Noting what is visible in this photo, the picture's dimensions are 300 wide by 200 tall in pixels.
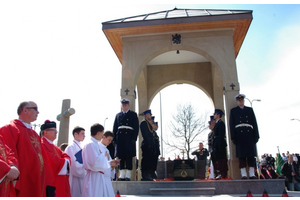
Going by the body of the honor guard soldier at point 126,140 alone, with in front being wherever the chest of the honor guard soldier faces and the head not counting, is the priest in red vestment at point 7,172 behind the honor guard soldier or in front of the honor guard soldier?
in front

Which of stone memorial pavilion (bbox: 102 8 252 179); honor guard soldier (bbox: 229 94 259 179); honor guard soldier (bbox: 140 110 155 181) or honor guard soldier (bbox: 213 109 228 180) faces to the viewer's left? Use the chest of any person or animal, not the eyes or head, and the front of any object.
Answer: honor guard soldier (bbox: 213 109 228 180)

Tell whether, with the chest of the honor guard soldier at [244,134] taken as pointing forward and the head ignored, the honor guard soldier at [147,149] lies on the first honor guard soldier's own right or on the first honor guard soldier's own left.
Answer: on the first honor guard soldier's own right

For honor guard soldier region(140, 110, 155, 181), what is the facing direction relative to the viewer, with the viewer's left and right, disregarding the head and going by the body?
facing to the right of the viewer

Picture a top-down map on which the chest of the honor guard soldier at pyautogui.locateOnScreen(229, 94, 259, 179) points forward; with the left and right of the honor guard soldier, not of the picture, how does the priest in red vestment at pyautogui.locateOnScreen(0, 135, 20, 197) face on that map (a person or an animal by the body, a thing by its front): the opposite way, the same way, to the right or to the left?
to the left

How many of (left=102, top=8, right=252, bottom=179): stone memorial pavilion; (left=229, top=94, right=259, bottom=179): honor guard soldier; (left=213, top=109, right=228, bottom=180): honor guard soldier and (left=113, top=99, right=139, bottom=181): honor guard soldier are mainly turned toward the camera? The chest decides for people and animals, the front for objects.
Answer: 3

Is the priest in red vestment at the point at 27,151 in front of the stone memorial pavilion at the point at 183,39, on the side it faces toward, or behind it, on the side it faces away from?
in front

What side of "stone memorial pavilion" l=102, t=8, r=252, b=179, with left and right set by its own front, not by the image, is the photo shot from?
front

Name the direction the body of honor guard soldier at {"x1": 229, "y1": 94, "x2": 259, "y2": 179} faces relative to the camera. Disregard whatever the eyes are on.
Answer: toward the camera

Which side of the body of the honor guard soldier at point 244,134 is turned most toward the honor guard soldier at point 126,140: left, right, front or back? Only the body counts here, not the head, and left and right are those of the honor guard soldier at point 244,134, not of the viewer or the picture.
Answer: right

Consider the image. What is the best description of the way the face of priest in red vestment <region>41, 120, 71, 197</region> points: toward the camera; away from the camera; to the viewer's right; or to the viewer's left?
to the viewer's right
